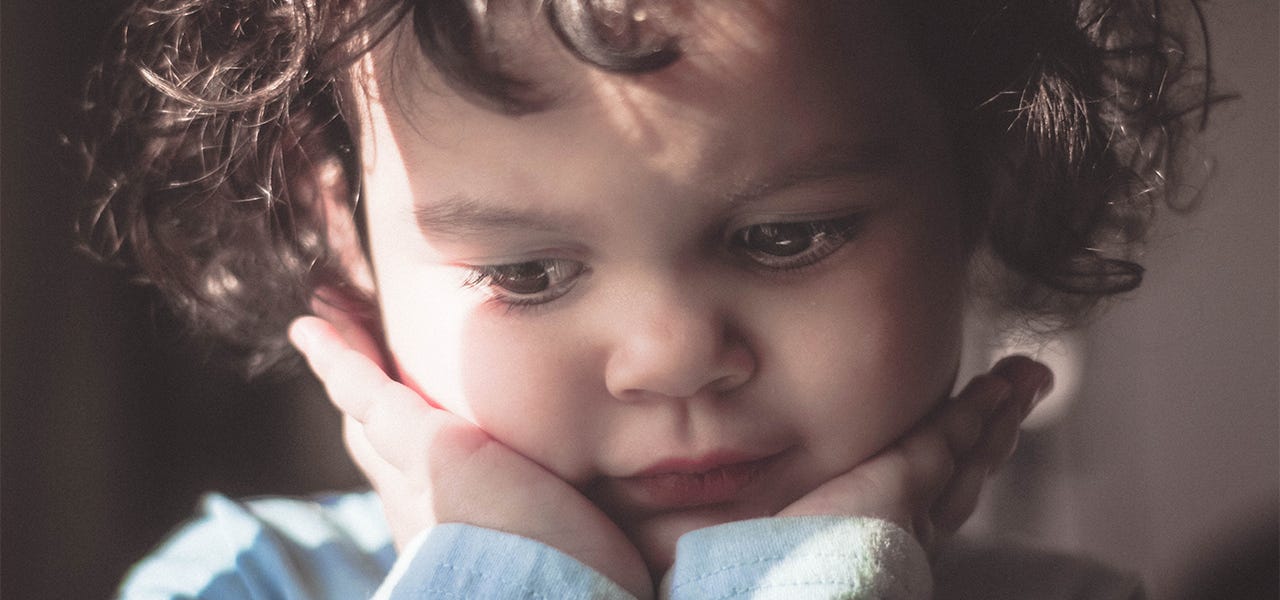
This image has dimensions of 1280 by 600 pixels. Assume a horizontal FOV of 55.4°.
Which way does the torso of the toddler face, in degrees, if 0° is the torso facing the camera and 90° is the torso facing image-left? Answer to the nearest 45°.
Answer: approximately 0°
